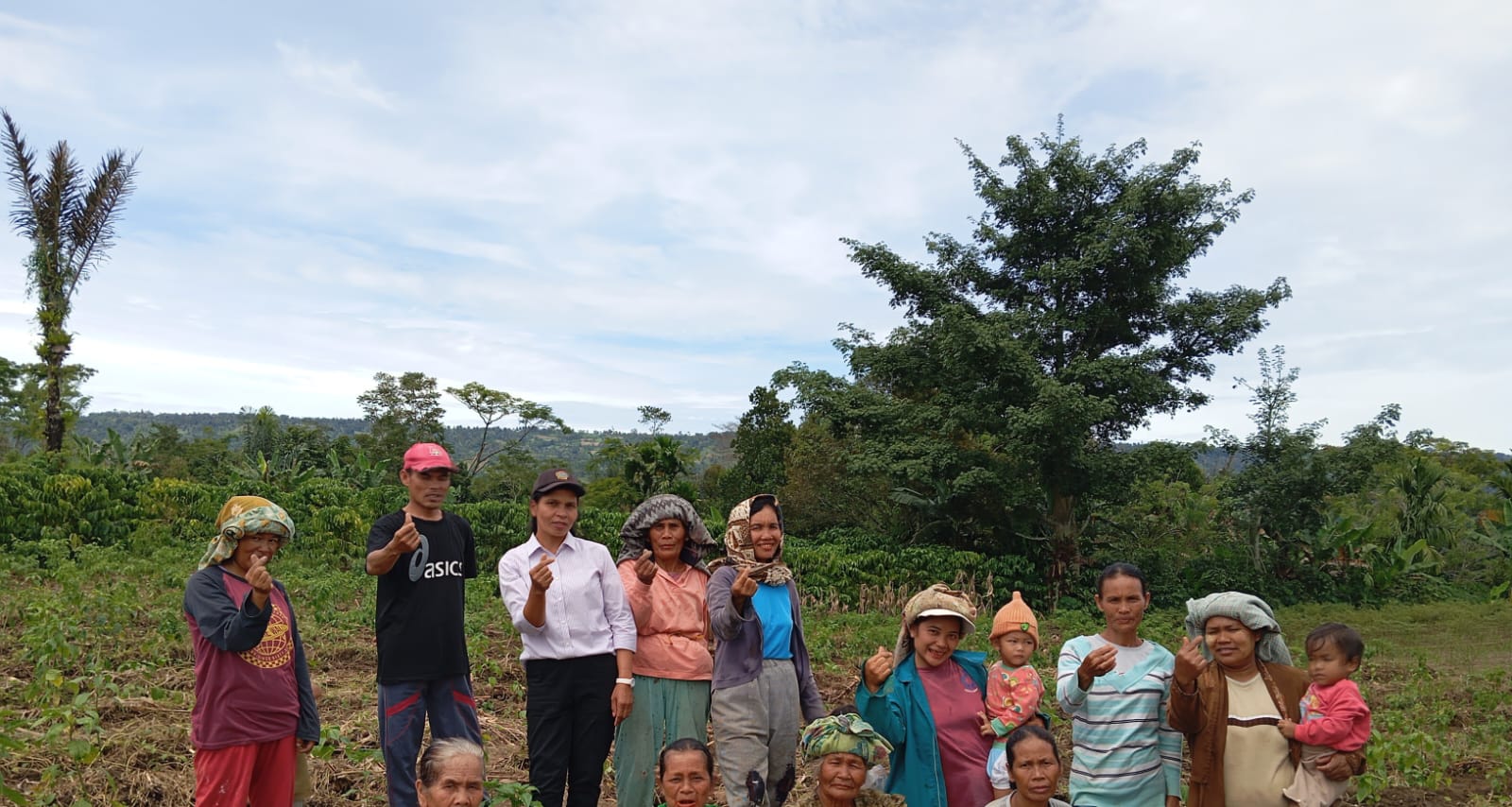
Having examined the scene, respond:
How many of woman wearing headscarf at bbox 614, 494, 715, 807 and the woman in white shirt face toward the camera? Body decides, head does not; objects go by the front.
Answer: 2

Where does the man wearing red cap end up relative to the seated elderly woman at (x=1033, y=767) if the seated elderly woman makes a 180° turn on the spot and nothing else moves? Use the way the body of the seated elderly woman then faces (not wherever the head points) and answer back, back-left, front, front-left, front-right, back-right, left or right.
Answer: left

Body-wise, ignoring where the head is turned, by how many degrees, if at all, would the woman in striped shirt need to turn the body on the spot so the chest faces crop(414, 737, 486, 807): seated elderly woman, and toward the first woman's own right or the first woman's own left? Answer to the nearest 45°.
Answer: approximately 45° to the first woman's own right

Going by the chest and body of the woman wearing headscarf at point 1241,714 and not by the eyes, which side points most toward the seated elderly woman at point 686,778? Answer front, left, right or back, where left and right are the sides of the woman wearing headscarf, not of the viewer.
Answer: right

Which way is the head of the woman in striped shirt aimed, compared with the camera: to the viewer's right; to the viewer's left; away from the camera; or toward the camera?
toward the camera

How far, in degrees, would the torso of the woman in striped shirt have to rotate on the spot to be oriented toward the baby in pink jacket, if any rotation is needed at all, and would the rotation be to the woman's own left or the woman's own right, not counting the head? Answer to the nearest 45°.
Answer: approximately 90° to the woman's own left

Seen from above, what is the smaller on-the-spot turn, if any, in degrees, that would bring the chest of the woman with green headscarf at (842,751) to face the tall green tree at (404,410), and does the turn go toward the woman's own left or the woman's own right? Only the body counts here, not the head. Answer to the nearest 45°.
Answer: approximately 135° to the woman's own right

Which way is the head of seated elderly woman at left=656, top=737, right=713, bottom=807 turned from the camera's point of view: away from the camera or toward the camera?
toward the camera

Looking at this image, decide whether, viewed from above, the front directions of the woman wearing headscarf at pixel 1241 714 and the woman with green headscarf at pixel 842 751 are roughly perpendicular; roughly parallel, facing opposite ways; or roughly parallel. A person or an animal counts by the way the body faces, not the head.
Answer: roughly parallel

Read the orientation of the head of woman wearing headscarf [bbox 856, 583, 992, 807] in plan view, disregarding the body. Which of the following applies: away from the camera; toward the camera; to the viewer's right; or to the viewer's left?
toward the camera

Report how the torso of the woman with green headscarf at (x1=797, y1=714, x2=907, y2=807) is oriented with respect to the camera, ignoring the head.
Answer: toward the camera

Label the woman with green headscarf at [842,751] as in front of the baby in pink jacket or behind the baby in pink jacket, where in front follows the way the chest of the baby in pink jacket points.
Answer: in front

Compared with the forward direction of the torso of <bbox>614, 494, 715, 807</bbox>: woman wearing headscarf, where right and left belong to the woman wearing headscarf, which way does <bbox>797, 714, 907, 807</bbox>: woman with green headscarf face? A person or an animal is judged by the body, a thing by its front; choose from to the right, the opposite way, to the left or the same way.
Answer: the same way

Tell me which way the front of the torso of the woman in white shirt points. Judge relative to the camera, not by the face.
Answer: toward the camera

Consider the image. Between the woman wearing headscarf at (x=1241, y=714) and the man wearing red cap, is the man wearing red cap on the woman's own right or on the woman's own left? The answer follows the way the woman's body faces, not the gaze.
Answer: on the woman's own right

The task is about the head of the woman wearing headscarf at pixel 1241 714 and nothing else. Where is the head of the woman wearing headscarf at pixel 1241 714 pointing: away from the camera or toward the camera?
toward the camera
